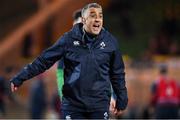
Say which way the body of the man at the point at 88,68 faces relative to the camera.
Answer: toward the camera
